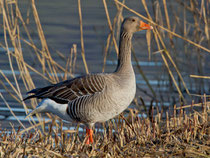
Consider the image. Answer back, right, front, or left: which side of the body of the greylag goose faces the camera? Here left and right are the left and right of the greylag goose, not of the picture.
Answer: right
